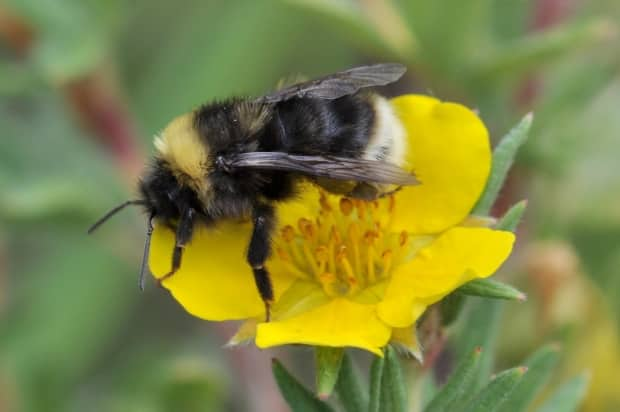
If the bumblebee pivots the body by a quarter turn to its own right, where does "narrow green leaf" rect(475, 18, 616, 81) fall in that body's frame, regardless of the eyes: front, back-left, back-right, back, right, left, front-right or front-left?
front-right

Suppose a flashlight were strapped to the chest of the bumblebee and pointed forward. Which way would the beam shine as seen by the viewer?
to the viewer's left
